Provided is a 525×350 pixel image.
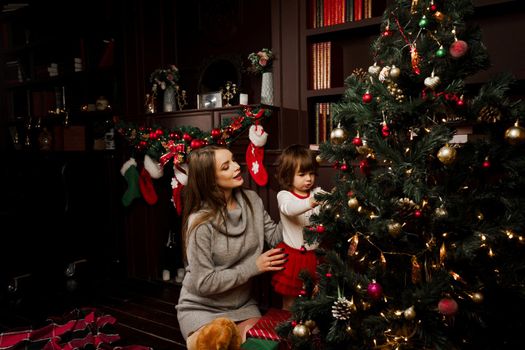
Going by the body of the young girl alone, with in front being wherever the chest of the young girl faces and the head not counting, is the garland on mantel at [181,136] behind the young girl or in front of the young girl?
behind

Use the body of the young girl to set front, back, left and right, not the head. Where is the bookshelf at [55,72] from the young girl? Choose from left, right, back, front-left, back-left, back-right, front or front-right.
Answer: back

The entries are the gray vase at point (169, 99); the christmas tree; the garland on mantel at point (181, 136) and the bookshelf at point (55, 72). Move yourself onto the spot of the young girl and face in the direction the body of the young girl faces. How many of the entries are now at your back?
3

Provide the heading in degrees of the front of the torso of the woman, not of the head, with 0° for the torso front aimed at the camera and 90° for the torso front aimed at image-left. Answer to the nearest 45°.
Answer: approximately 315°

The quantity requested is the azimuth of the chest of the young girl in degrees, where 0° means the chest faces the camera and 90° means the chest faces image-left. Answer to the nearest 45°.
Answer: approximately 315°

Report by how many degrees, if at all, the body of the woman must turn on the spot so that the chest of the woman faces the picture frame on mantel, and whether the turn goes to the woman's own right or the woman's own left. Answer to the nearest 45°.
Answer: approximately 135° to the woman's own left

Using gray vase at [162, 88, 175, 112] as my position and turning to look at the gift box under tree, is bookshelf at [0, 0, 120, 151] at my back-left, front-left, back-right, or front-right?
back-right
